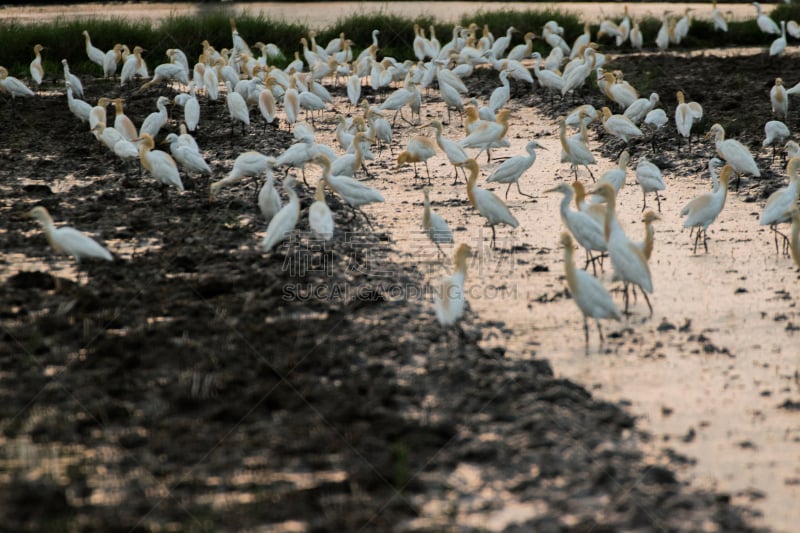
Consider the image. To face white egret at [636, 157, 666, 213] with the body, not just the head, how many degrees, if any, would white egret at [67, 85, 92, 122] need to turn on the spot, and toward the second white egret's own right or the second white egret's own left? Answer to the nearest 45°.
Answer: approximately 135° to the second white egret's own left

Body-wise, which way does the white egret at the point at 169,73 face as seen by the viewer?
to the viewer's left

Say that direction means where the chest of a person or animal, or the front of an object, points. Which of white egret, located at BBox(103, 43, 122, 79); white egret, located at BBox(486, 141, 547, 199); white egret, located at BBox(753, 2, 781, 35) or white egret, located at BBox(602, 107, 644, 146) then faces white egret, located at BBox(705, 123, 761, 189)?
white egret, located at BBox(486, 141, 547, 199)

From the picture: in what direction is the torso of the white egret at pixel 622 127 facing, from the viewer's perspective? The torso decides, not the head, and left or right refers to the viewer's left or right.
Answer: facing to the left of the viewer

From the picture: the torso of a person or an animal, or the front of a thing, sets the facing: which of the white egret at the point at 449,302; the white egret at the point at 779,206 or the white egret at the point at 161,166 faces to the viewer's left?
the white egret at the point at 161,166

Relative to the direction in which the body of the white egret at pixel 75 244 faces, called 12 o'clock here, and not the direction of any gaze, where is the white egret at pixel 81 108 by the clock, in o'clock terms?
the white egret at pixel 81 108 is roughly at 3 o'clock from the white egret at pixel 75 244.

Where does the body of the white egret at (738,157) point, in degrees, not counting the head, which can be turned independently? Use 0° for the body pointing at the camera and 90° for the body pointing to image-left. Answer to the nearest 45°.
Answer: approximately 90°

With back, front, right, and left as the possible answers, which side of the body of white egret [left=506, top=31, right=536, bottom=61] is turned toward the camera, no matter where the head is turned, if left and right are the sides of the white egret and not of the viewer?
right

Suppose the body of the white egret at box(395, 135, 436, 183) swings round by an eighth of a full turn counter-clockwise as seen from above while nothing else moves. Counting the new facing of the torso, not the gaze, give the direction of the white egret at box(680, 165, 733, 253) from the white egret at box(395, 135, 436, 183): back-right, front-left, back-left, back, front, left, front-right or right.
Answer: left

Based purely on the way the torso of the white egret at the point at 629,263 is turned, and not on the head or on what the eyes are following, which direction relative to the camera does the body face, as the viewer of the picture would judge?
to the viewer's left

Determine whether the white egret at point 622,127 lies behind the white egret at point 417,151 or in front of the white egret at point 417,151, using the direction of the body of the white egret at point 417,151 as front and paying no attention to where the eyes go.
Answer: behind

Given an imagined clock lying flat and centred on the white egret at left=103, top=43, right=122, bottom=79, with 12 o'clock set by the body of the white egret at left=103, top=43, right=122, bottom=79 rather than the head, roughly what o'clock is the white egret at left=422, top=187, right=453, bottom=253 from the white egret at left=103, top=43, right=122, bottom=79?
the white egret at left=422, top=187, right=453, bottom=253 is roughly at 4 o'clock from the white egret at left=103, top=43, right=122, bottom=79.

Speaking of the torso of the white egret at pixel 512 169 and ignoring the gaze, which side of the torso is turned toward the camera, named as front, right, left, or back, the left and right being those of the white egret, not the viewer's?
right
